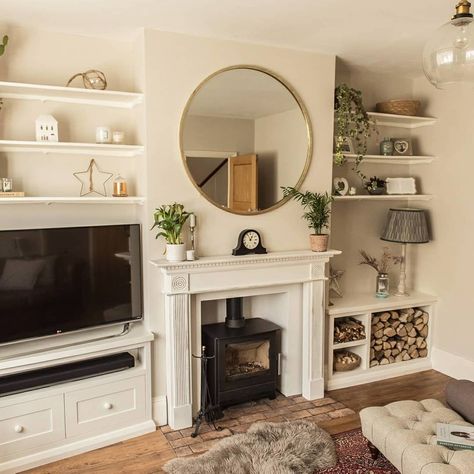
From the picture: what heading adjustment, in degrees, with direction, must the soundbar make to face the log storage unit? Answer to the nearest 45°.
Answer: approximately 45° to its left

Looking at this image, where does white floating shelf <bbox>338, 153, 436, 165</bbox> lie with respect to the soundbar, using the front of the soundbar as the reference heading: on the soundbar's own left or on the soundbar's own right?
on the soundbar's own left

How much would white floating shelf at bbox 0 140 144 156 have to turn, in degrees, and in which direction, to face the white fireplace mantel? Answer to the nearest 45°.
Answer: approximately 45° to its left

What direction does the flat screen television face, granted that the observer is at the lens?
facing the viewer and to the right of the viewer

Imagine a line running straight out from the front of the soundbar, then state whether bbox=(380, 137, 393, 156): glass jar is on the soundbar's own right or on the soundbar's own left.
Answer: on the soundbar's own left

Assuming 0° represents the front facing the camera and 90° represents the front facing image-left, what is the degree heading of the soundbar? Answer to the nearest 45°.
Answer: approximately 315°

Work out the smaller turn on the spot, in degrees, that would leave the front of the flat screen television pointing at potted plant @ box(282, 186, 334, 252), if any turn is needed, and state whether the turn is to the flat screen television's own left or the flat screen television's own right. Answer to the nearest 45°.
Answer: approximately 45° to the flat screen television's own left

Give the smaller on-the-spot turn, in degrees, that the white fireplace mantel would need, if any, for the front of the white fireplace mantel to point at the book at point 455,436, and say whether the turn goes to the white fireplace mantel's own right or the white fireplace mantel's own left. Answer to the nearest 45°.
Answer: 0° — it already faces it

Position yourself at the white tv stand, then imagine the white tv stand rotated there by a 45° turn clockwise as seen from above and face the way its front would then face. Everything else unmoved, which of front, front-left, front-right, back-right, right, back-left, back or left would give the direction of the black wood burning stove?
left

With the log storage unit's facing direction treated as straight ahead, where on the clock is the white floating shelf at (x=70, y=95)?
The white floating shelf is roughly at 3 o'clock from the log storage unit.

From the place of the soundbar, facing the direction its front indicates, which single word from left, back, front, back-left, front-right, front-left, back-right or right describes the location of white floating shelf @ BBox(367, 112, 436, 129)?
front-left

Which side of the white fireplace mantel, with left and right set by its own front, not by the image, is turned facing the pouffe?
front

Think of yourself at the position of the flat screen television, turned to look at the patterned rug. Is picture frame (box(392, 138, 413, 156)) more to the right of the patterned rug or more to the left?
left
